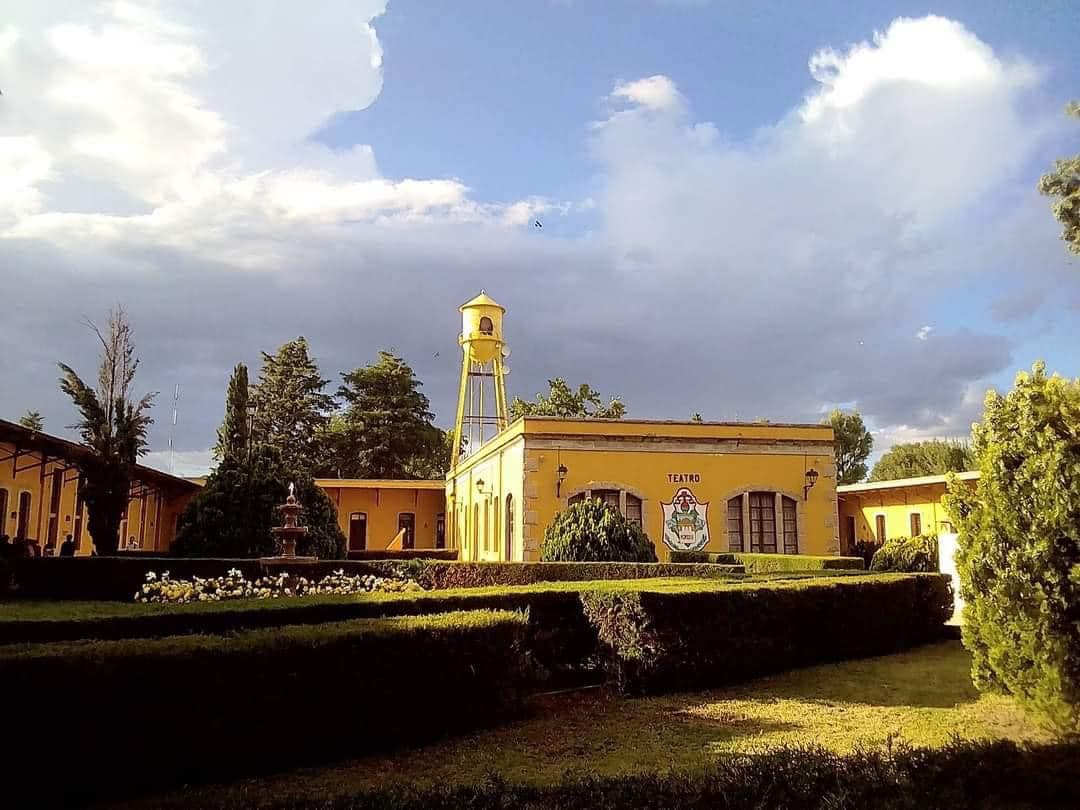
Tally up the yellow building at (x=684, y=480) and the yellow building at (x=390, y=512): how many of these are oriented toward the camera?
2

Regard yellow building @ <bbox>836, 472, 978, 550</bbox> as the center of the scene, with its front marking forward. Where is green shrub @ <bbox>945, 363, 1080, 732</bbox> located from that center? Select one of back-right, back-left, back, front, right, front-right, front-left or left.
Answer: front

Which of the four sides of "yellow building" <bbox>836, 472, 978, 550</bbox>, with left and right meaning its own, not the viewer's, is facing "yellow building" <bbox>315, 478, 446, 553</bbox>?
right

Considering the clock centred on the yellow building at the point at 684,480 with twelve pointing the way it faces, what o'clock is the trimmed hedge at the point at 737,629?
The trimmed hedge is roughly at 12 o'clock from the yellow building.

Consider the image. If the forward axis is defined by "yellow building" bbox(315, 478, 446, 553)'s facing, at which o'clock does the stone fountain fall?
The stone fountain is roughly at 12 o'clock from the yellow building.

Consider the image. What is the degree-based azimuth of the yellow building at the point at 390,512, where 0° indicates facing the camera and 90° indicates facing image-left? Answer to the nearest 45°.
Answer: approximately 0°

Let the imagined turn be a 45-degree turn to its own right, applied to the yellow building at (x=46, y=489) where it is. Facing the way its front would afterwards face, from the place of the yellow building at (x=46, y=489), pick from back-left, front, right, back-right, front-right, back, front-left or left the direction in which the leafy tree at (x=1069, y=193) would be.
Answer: front-left

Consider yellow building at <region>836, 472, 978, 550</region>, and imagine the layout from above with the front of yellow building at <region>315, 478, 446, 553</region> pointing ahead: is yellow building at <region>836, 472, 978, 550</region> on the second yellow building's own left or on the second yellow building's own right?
on the second yellow building's own left

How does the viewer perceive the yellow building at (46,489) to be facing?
facing the viewer and to the right of the viewer

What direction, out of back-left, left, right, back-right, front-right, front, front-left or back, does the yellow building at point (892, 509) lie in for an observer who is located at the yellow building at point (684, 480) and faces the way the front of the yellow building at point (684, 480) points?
back-left

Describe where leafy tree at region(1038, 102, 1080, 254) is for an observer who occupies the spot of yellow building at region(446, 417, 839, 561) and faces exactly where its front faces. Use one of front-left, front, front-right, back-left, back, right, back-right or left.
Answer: front-left

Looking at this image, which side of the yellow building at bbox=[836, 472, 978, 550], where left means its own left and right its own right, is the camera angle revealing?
front

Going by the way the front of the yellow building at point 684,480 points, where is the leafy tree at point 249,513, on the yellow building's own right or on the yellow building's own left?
on the yellow building's own right

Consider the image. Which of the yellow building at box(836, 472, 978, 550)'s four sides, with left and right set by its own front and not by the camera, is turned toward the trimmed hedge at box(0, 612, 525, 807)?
front

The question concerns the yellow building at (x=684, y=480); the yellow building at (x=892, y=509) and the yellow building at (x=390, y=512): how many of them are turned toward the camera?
3

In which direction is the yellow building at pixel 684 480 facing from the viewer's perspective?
toward the camera

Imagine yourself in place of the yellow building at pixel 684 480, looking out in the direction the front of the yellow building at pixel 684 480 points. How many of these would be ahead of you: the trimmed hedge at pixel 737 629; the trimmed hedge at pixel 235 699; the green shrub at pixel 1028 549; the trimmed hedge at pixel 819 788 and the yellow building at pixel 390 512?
4
